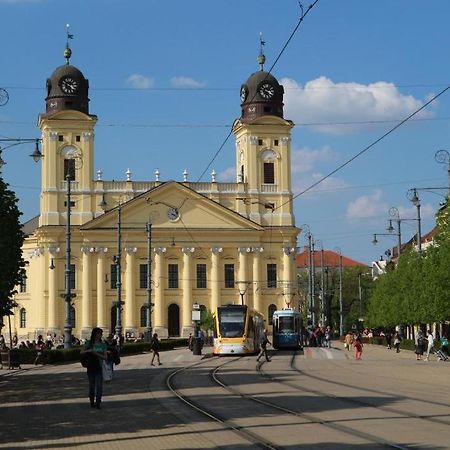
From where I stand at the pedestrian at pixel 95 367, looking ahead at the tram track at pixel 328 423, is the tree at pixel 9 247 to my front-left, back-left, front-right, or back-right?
back-left

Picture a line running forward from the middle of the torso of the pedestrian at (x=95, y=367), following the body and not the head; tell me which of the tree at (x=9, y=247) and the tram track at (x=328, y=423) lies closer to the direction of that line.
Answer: the tram track

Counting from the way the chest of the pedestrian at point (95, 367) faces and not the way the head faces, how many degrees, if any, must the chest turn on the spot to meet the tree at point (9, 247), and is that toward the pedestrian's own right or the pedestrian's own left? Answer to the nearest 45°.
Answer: approximately 180°

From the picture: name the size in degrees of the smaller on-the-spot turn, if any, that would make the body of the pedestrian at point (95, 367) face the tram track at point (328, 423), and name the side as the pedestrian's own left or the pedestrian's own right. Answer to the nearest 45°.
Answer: approximately 45° to the pedestrian's own left

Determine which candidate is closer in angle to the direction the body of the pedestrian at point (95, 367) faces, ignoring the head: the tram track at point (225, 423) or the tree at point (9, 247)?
the tram track

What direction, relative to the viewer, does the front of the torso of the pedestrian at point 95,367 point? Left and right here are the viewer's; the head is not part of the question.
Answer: facing the viewer

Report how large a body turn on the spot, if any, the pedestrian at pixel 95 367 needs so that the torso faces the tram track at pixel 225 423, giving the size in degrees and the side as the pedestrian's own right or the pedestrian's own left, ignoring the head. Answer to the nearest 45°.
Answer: approximately 45° to the pedestrian's own left
